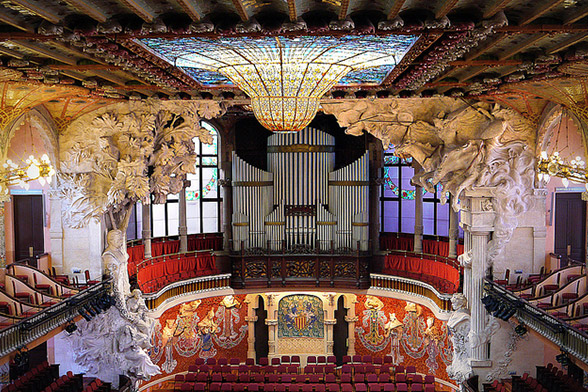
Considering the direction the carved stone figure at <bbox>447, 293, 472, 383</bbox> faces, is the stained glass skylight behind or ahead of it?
ahead

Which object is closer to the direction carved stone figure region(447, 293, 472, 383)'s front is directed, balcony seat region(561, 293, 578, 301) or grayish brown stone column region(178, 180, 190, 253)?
the grayish brown stone column

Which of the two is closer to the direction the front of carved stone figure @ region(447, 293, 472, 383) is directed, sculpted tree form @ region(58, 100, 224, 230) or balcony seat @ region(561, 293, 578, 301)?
the sculpted tree form

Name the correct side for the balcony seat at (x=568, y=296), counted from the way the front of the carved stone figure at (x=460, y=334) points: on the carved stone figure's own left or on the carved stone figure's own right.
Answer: on the carved stone figure's own left

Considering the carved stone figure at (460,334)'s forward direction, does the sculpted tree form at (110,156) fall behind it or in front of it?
in front

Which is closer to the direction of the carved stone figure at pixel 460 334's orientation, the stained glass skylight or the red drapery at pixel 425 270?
the stained glass skylight

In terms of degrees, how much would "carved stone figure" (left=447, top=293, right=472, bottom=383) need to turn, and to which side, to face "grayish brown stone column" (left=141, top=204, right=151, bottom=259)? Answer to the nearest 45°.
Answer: approximately 45° to its right

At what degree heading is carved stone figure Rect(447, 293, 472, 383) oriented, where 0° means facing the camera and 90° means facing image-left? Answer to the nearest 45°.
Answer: approximately 45°
